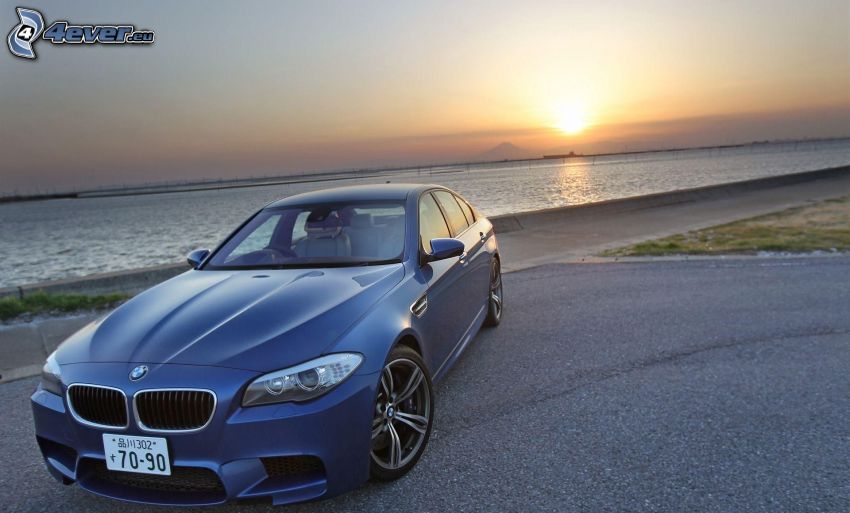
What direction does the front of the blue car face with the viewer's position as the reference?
facing the viewer and to the left of the viewer
